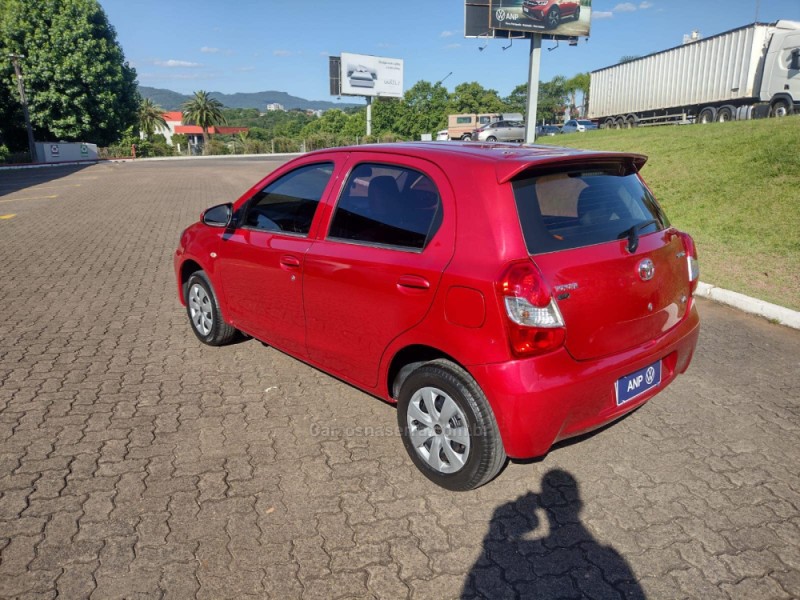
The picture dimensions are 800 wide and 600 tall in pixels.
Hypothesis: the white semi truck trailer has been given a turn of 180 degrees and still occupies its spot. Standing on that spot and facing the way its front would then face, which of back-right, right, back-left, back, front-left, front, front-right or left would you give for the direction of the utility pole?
front-left

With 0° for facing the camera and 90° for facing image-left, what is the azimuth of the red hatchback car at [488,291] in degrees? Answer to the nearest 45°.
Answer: approximately 135°

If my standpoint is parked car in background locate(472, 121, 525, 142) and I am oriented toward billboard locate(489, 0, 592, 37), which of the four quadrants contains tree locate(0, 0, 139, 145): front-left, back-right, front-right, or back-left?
back-right

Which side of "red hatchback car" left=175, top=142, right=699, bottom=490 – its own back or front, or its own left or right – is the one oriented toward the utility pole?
front

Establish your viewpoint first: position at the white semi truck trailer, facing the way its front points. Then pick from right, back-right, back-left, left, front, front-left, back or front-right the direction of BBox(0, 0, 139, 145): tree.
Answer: back-right

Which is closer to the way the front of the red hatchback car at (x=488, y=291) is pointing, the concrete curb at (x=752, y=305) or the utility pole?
the utility pole

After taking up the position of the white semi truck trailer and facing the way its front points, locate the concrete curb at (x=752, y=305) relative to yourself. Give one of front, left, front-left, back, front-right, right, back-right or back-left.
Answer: front-right

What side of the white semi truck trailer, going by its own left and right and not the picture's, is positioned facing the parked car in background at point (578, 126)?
back

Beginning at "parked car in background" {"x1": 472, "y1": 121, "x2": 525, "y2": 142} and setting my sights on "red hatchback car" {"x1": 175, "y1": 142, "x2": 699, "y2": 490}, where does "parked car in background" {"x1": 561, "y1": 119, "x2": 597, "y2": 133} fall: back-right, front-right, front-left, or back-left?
back-left

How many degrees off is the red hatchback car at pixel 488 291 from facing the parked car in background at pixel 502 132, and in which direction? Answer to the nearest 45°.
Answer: approximately 45° to its right
